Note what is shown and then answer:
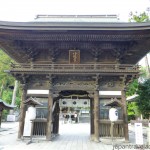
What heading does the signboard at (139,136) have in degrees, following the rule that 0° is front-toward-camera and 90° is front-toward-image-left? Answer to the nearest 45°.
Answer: approximately 0°

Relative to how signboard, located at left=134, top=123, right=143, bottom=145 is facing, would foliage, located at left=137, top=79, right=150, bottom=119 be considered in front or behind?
behind
